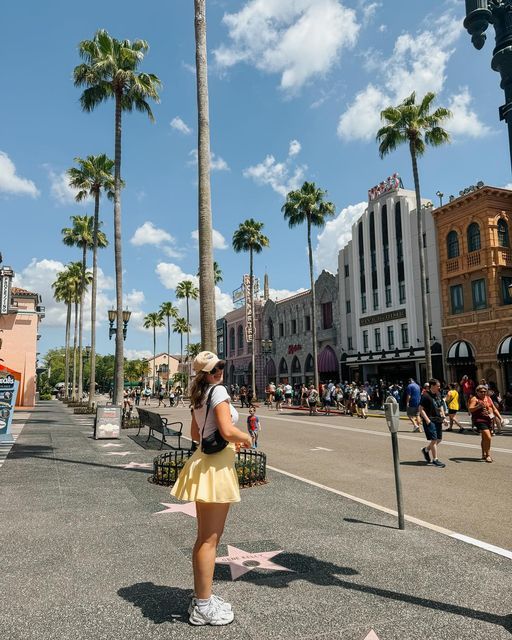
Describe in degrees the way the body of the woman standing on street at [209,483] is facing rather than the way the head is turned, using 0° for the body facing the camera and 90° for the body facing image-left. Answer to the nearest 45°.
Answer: approximately 270°

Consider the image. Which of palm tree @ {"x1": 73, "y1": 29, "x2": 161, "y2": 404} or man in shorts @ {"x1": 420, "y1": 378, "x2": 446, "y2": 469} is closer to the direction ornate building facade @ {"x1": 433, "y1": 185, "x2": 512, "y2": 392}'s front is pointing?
the palm tree

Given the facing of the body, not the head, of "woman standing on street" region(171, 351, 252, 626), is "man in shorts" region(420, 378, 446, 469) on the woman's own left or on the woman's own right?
on the woman's own left

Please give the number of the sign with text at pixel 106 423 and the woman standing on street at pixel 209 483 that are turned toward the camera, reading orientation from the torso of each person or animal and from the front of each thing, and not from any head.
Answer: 1

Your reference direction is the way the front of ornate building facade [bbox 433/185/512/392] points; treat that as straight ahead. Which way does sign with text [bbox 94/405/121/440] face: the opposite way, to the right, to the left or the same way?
to the left

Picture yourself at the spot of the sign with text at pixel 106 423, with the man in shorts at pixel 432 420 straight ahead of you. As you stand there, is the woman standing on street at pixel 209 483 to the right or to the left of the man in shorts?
right

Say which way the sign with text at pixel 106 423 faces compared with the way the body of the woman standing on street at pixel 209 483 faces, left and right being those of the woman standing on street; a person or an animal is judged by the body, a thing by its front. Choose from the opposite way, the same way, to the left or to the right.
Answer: to the right

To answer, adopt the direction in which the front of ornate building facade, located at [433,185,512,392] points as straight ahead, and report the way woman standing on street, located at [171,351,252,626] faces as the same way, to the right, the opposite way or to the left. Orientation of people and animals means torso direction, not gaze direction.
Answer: the opposite way

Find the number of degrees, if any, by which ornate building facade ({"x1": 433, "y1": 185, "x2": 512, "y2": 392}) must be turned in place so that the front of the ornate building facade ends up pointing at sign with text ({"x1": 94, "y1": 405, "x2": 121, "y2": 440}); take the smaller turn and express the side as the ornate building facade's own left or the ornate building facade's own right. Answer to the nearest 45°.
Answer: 0° — it already faces it
